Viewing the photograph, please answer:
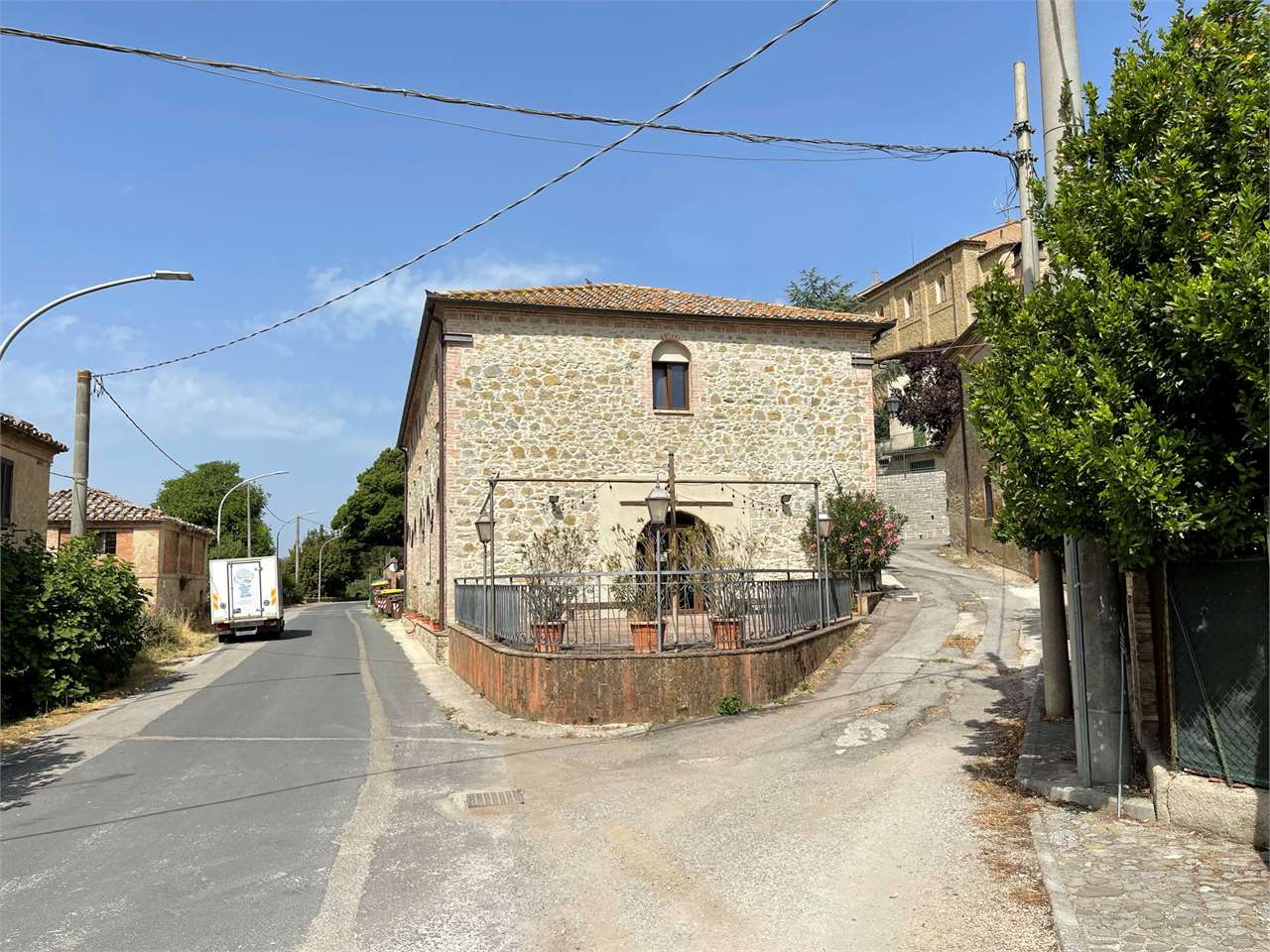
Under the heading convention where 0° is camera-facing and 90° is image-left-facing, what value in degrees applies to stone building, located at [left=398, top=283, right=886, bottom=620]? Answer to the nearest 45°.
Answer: approximately 0°

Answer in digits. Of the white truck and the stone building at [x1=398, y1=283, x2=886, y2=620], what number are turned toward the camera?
1

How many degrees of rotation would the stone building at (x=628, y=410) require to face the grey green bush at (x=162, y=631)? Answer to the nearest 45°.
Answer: approximately 90° to its right

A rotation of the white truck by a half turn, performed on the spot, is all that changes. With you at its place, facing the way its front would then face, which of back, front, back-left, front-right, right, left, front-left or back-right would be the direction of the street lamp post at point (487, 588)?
front

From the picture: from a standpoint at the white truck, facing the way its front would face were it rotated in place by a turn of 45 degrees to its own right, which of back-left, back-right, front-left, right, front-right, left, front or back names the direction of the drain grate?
back-right

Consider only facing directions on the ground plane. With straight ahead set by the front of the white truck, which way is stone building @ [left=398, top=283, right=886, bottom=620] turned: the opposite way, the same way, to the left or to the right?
the opposite way

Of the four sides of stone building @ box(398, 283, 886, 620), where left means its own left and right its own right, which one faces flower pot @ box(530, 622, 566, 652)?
front

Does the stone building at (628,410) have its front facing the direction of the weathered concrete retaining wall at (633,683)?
yes

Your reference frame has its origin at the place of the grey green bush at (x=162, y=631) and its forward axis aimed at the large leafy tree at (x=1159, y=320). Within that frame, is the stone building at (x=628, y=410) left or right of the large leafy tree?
left

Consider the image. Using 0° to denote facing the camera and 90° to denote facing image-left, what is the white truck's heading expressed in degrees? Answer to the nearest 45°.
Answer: approximately 180°

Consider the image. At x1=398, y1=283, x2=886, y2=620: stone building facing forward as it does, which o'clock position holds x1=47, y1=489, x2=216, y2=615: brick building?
The brick building is roughly at 4 o'clock from the stone building.

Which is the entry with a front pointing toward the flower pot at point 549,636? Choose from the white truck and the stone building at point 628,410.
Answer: the stone building

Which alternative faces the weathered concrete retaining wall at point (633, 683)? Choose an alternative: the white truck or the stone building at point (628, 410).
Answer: the stone building

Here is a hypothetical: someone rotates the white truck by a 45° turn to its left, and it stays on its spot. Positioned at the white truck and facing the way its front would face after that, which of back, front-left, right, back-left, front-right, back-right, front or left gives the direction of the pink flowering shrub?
back

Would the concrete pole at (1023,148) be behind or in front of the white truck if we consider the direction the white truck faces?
behind

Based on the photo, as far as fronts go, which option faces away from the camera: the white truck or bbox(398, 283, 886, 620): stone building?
the white truck

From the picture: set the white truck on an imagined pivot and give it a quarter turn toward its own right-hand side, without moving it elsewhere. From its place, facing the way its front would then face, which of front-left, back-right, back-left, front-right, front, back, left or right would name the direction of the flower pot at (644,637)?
right

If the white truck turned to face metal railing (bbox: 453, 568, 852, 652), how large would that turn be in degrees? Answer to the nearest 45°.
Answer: approximately 180°
